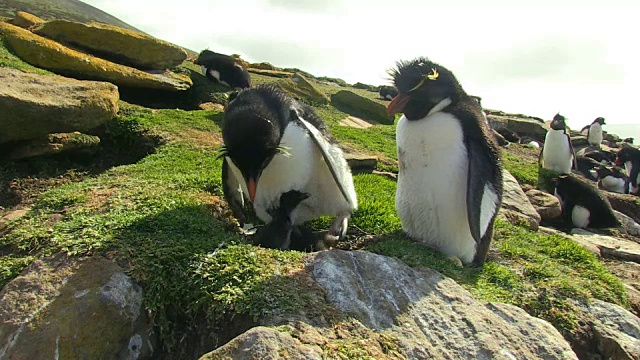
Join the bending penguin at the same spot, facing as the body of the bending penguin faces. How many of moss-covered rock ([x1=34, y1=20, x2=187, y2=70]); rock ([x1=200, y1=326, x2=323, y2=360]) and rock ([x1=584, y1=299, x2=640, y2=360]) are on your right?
1

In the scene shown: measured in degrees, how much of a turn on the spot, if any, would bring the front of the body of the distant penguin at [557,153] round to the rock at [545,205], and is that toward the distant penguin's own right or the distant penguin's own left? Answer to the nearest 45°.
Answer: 0° — it already faces it

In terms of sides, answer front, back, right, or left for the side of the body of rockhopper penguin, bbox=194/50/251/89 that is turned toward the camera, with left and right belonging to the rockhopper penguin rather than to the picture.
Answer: left

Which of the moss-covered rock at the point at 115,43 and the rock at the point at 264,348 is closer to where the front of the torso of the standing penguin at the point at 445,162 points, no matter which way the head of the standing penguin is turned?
the rock

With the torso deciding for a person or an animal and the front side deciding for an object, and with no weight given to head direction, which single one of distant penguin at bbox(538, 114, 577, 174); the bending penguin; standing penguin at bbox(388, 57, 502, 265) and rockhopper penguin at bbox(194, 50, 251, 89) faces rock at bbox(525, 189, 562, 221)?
the distant penguin

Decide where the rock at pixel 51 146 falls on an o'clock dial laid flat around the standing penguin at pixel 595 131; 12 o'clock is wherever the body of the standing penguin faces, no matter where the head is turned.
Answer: The rock is roughly at 2 o'clock from the standing penguin.

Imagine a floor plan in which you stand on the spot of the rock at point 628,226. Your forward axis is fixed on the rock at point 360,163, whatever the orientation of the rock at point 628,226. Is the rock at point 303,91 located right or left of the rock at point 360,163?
right

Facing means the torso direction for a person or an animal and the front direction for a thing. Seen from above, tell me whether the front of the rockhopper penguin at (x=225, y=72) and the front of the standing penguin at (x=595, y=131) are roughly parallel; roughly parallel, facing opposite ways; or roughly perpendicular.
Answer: roughly perpendicular

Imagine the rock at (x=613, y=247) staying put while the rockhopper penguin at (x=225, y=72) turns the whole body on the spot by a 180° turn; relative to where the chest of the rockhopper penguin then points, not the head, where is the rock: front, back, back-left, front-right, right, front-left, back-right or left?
front-right
